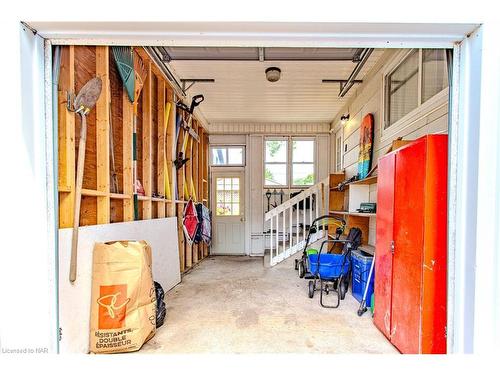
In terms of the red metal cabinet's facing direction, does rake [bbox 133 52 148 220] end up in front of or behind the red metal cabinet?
in front

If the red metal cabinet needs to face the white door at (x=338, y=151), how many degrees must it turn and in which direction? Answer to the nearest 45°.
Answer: approximately 135° to its right

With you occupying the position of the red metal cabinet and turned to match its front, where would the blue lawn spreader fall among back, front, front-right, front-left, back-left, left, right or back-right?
right

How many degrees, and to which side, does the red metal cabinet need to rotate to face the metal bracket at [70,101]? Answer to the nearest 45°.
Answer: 0° — it already faces it

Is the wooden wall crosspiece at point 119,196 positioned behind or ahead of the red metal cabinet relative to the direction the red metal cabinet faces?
ahead

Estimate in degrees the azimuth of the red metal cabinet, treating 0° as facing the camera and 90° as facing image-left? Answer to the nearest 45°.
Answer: approximately 45°

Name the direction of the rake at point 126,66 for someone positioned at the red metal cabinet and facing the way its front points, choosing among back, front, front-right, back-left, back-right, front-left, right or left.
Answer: front-right
